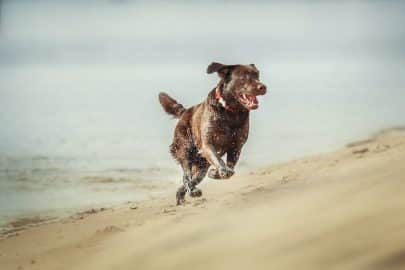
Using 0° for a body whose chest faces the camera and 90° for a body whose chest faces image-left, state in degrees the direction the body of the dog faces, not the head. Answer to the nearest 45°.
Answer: approximately 315°
